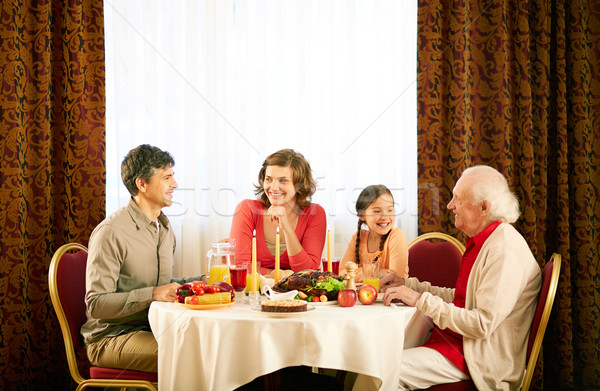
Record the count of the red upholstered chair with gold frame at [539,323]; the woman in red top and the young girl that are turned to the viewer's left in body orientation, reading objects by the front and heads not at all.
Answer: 1

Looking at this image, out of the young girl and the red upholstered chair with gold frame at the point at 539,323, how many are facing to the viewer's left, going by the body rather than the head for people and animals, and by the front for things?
1

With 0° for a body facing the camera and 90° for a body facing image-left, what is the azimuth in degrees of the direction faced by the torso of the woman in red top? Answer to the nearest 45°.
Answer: approximately 0°

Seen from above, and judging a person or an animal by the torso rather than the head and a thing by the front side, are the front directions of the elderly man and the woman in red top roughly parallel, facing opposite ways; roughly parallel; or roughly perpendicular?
roughly perpendicular

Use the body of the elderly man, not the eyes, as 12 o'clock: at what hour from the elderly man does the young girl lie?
The young girl is roughly at 2 o'clock from the elderly man.

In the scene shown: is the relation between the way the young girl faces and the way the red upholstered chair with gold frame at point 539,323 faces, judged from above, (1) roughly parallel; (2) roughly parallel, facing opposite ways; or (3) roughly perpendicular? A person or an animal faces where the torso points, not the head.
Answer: roughly perpendicular

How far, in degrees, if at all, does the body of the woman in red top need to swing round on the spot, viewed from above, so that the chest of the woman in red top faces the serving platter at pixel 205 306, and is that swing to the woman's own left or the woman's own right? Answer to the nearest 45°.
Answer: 0° — they already face it

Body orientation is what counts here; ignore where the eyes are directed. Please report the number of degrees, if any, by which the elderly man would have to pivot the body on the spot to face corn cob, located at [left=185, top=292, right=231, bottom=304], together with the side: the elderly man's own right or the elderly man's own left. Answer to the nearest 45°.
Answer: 0° — they already face it

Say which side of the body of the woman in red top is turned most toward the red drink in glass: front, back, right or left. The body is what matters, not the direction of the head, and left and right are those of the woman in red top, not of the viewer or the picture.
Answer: front

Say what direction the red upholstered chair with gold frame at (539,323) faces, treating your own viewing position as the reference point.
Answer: facing to the left of the viewer

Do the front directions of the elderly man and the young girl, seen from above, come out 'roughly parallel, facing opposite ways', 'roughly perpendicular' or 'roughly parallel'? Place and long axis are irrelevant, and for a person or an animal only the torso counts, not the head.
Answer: roughly perpendicular

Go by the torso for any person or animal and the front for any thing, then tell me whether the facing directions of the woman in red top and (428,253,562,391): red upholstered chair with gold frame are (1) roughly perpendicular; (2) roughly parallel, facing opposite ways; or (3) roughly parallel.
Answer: roughly perpendicular

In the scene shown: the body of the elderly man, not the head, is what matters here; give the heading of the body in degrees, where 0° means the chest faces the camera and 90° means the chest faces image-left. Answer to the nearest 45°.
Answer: approximately 90°

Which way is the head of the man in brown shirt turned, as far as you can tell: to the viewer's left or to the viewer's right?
to the viewer's right

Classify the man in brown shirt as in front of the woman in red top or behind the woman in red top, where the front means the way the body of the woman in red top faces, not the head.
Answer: in front

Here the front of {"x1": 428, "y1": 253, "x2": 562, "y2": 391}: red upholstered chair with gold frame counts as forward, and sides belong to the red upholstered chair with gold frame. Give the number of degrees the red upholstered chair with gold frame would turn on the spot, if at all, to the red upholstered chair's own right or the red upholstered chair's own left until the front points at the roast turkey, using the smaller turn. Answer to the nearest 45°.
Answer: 0° — it already faces it

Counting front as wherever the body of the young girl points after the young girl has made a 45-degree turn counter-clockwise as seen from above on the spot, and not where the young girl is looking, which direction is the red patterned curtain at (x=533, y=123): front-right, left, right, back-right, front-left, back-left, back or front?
left

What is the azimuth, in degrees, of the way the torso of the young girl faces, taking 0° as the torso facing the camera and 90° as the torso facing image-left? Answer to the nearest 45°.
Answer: approximately 0°
